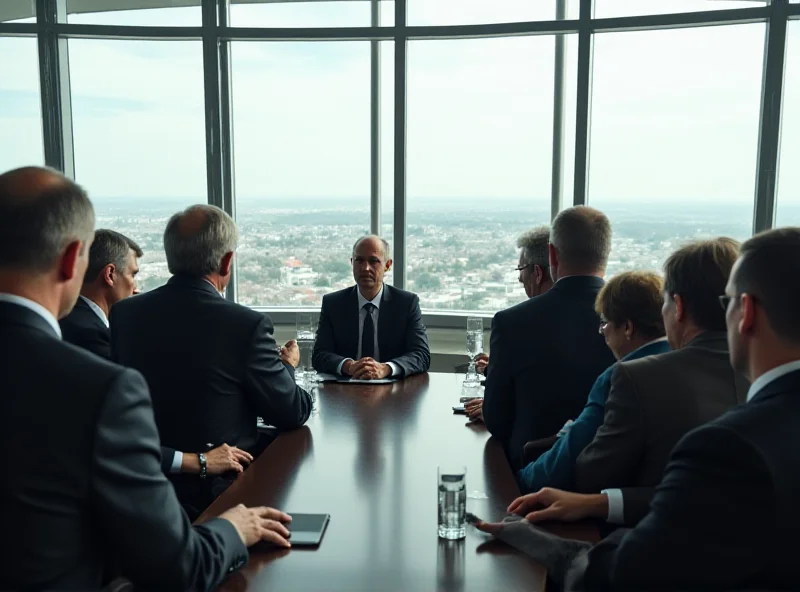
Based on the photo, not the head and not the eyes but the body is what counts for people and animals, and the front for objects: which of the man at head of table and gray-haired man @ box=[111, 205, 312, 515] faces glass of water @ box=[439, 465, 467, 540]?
the man at head of table

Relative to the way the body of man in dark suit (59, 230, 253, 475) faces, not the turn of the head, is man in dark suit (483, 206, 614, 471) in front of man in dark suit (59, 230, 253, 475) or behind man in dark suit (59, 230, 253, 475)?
in front

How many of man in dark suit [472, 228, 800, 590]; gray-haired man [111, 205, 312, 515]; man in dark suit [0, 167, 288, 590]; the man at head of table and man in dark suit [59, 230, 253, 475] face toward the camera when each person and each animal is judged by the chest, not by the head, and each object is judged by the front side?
1

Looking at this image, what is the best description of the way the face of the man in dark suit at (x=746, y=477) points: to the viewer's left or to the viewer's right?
to the viewer's left

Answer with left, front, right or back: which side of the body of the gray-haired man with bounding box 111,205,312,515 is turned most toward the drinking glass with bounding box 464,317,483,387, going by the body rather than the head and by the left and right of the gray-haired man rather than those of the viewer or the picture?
front

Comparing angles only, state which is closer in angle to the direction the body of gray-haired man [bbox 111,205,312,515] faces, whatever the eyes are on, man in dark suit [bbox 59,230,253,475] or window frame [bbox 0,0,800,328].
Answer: the window frame

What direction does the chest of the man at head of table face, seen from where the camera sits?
toward the camera

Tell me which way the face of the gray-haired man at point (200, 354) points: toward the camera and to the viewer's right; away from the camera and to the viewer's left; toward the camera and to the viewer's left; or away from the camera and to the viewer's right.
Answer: away from the camera and to the viewer's right

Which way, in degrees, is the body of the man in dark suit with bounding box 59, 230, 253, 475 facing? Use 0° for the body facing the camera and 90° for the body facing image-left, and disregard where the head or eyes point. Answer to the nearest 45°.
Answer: approximately 270°

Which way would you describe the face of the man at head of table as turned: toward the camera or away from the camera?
toward the camera

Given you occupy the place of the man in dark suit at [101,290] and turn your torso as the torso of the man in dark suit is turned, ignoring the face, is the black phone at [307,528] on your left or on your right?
on your right

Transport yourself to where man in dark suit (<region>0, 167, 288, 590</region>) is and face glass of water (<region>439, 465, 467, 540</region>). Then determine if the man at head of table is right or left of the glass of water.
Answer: left

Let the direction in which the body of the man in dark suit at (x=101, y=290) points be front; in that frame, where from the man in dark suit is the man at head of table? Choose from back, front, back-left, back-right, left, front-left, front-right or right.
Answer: front-left

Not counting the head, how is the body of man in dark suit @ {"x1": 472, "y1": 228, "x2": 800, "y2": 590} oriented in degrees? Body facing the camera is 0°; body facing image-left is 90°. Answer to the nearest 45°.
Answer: approximately 135°

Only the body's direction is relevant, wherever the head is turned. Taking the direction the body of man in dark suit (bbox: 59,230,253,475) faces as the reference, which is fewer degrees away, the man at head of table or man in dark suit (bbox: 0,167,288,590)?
the man at head of table

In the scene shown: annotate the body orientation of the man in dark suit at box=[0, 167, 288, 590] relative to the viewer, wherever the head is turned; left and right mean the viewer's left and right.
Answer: facing away from the viewer and to the right of the viewer

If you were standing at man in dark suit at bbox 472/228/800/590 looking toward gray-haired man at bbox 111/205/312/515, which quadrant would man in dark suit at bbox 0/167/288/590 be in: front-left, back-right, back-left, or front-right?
front-left

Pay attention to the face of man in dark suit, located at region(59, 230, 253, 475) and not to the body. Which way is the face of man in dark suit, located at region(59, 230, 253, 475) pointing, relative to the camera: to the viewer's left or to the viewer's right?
to the viewer's right

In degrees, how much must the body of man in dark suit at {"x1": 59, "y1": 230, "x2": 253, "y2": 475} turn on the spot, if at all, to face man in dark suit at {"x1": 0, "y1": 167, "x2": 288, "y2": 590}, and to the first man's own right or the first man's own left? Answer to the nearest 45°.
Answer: approximately 90° to the first man's own right
